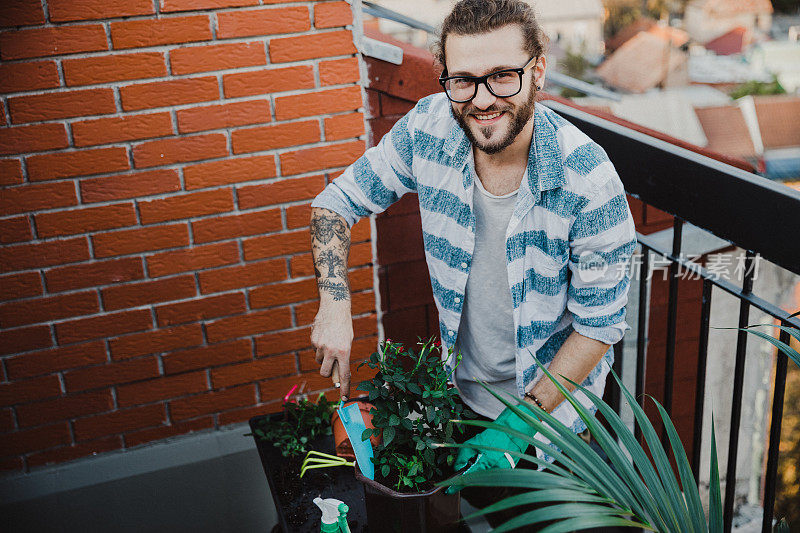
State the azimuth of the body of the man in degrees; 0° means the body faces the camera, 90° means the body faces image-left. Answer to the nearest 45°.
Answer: approximately 0°

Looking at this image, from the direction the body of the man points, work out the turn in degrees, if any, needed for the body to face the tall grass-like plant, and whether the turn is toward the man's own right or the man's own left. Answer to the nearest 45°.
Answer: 0° — they already face it

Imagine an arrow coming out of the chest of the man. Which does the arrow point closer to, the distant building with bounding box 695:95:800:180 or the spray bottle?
the spray bottle

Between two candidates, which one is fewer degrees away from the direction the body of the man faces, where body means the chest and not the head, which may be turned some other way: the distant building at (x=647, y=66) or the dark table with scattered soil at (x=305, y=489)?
the dark table with scattered soil

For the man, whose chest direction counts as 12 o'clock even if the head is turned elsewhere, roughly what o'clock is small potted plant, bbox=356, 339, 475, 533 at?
The small potted plant is roughly at 1 o'clock from the man.

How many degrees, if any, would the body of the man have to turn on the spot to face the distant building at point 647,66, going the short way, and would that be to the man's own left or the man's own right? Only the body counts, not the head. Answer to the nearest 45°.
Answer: approximately 180°

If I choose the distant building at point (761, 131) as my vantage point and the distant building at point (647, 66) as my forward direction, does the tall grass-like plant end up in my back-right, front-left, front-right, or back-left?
back-left

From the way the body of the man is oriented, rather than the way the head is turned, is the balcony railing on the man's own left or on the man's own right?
on the man's own left

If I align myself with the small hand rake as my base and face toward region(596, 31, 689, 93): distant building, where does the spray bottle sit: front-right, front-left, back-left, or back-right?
back-right
